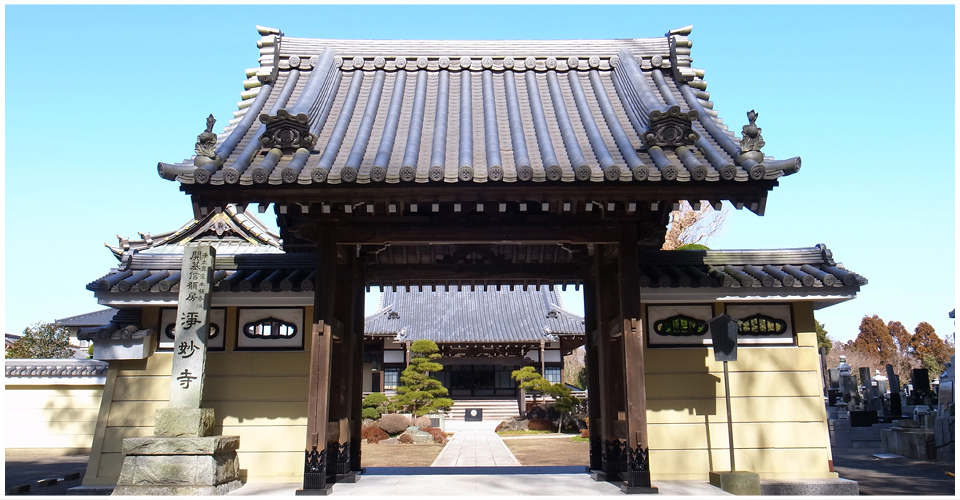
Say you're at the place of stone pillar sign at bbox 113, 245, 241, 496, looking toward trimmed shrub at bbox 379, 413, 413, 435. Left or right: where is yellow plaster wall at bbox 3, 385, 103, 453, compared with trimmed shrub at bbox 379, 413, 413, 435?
left

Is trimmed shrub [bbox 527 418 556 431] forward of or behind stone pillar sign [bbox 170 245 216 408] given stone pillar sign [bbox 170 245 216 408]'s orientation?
behind

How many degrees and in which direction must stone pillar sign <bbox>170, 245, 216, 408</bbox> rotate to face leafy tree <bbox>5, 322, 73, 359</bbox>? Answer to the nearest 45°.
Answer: approximately 180°

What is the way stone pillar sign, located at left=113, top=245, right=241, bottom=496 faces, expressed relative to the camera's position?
facing the viewer

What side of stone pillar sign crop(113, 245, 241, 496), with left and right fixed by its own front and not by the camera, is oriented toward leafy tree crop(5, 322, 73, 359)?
back

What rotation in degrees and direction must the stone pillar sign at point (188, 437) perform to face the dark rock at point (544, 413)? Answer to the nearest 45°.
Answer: approximately 135° to its left

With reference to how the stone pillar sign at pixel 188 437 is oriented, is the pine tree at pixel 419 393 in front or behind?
behind

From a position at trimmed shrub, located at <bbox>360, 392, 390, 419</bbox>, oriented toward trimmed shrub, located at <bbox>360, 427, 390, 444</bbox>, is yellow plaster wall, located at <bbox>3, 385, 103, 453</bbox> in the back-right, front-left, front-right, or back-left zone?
front-right

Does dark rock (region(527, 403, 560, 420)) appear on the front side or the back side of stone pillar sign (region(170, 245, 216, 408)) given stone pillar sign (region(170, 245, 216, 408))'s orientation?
on the back side

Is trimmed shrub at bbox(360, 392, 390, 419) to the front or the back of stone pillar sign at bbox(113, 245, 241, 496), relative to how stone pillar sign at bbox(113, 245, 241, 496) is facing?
to the back

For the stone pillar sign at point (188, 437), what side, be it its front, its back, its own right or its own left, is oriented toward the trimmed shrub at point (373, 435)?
back
